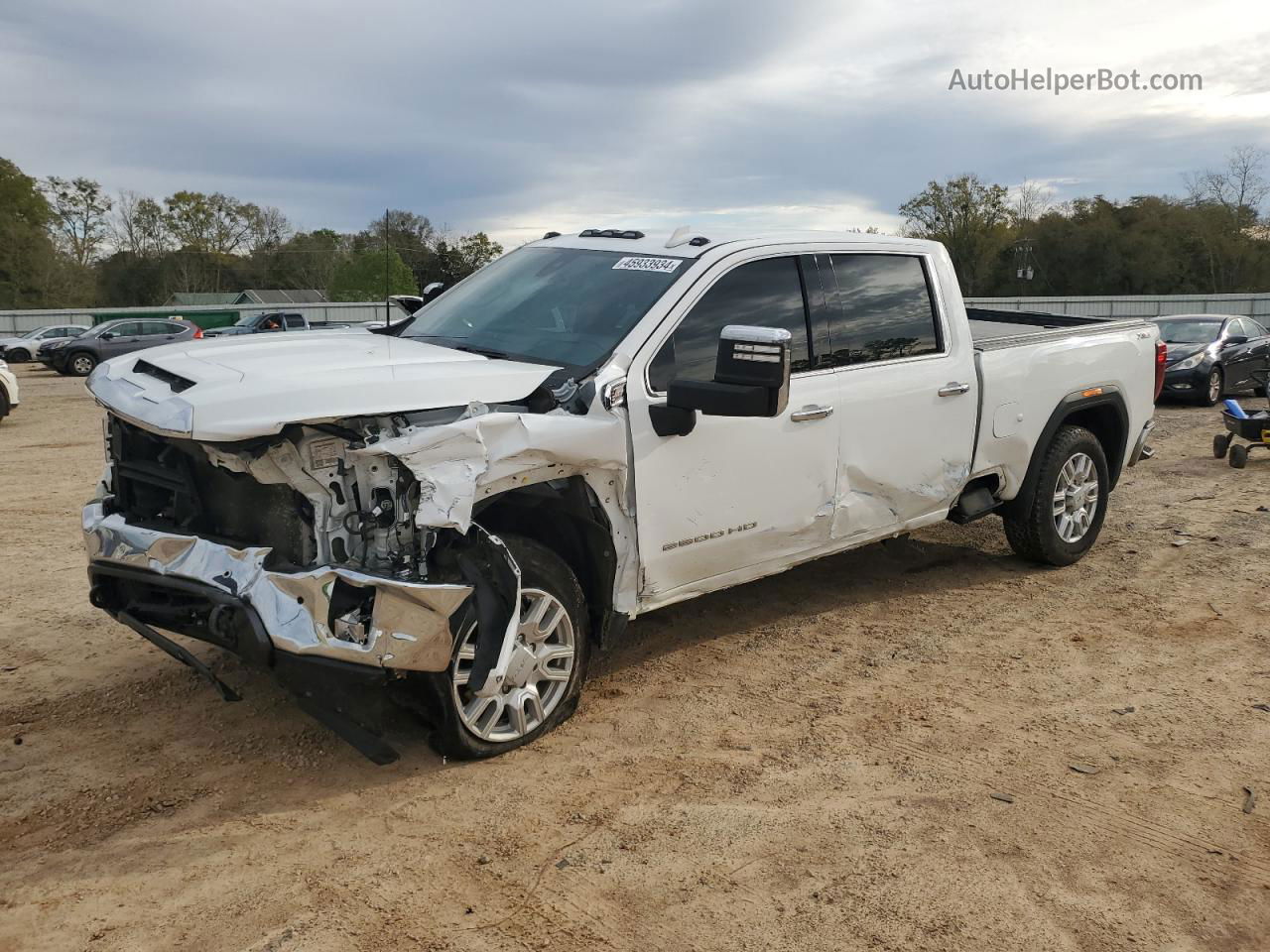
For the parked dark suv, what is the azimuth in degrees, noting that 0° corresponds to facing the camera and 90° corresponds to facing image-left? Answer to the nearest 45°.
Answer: approximately 45°

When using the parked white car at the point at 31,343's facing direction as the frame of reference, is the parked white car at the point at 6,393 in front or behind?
in front

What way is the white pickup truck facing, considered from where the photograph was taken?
facing the viewer and to the left of the viewer

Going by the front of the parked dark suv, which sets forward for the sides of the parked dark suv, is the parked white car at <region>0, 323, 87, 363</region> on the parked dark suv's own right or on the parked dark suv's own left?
on the parked dark suv's own right

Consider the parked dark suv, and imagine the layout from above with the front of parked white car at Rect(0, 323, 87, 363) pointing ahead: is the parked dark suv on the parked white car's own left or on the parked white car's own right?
on the parked white car's own left

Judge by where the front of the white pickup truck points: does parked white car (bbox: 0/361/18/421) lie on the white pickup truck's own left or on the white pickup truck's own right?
on the white pickup truck's own right

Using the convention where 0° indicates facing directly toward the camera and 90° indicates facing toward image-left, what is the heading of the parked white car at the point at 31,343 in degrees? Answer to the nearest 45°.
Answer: approximately 45°

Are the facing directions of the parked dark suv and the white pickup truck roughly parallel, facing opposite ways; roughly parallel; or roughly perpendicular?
roughly parallel

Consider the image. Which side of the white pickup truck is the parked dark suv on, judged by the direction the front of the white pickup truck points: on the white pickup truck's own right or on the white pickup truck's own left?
on the white pickup truck's own right

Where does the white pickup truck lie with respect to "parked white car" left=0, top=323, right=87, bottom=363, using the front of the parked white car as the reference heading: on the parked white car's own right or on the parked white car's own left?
on the parked white car's own left

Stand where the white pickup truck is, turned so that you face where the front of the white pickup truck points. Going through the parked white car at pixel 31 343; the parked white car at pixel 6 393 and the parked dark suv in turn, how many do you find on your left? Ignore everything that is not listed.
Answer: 0
